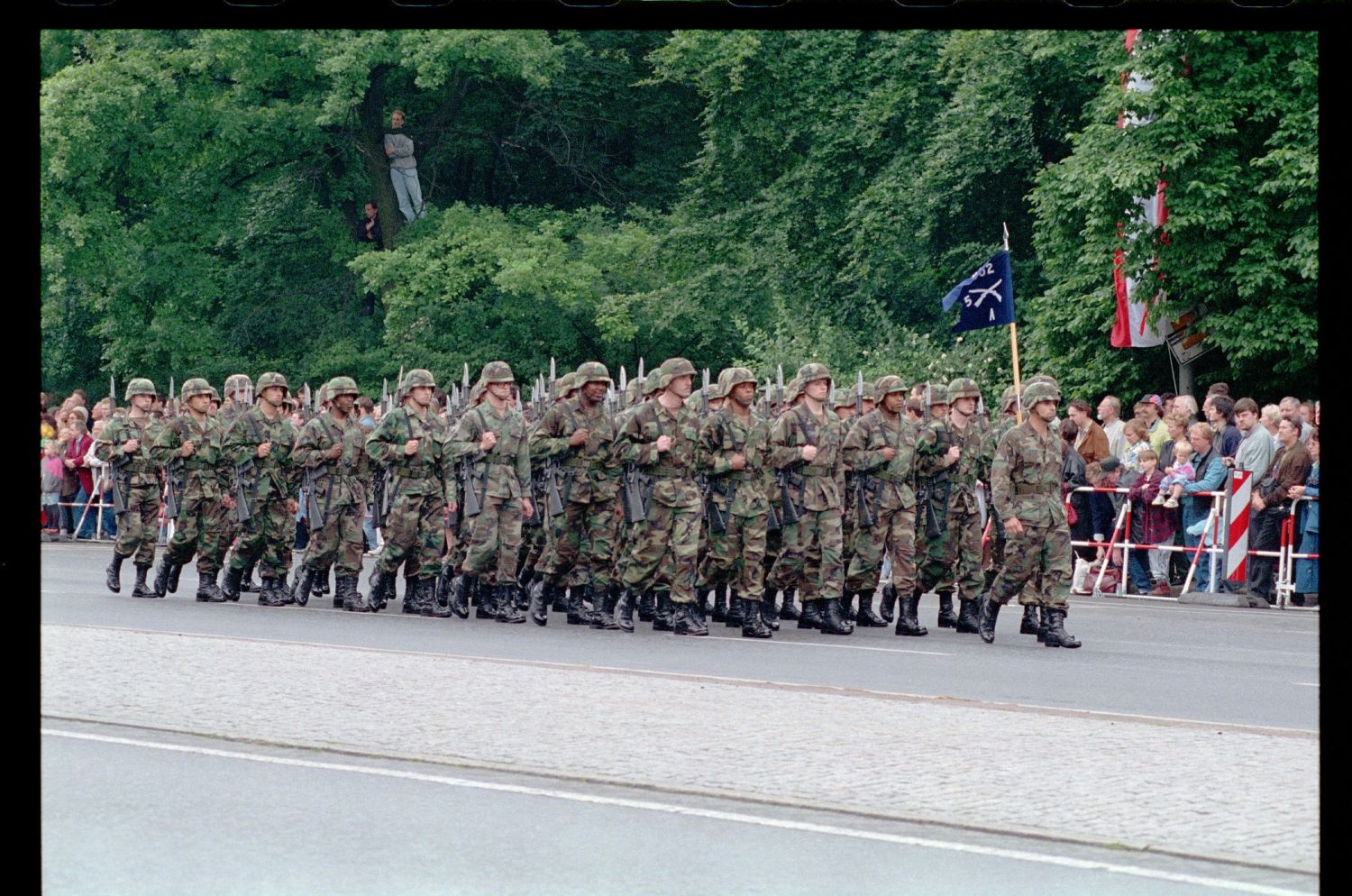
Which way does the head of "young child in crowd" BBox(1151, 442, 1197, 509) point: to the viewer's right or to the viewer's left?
to the viewer's left

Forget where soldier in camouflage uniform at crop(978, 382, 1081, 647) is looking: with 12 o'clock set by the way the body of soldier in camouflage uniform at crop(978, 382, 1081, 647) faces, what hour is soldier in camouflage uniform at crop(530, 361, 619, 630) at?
soldier in camouflage uniform at crop(530, 361, 619, 630) is roughly at 5 o'clock from soldier in camouflage uniform at crop(978, 382, 1081, 647).

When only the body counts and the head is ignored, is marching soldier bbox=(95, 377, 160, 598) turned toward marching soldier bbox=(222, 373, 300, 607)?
yes

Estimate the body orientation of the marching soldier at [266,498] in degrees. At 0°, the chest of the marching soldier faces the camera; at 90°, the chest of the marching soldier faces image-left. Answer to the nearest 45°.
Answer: approximately 315°

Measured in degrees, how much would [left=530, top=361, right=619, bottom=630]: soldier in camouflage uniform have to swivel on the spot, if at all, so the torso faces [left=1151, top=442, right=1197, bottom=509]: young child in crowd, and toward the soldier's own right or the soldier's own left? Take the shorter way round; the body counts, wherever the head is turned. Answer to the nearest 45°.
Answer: approximately 90° to the soldier's own left

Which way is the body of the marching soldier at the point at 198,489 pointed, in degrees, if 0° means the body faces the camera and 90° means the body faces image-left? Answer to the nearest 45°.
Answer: approximately 315°

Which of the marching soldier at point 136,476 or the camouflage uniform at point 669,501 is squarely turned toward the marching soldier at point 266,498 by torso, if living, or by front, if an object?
the marching soldier at point 136,476
